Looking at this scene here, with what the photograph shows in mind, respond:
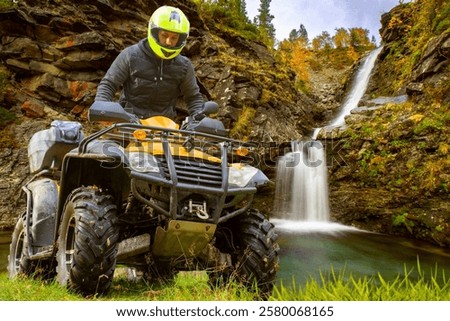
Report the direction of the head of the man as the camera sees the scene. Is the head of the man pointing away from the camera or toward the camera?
toward the camera

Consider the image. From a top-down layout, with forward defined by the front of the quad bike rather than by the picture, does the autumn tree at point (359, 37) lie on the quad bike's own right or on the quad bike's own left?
on the quad bike's own left

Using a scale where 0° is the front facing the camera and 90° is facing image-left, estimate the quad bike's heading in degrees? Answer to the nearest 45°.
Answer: approximately 315°

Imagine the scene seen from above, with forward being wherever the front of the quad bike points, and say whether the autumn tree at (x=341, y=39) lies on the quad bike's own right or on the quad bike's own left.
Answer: on the quad bike's own left
